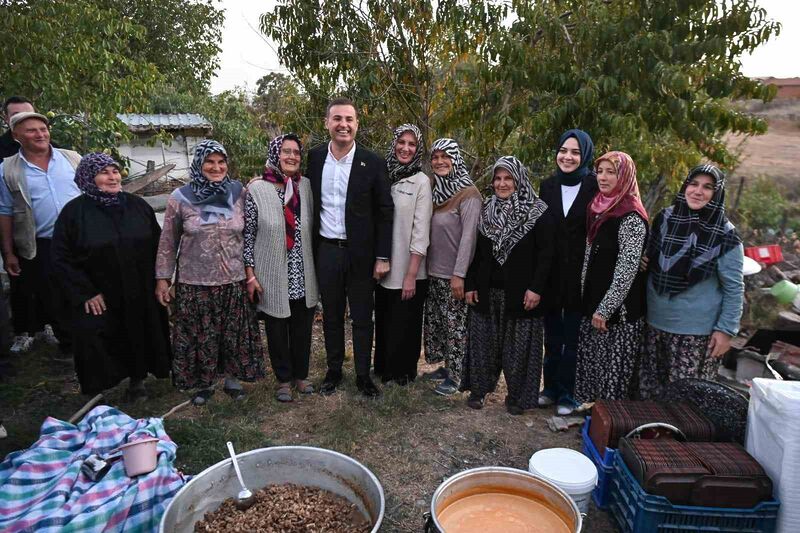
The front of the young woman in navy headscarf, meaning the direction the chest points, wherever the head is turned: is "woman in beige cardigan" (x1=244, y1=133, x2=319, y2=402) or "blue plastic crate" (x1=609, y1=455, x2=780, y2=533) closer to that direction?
the blue plastic crate

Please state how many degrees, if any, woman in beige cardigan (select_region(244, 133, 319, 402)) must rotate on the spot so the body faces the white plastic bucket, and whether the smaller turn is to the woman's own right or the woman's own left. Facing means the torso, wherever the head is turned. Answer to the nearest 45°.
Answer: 0° — they already face it

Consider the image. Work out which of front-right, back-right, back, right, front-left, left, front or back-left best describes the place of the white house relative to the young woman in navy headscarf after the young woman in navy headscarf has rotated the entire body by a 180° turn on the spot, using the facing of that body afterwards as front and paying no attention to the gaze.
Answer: front-left

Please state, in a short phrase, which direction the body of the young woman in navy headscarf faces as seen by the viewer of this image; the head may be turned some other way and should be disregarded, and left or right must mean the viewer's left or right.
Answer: facing the viewer

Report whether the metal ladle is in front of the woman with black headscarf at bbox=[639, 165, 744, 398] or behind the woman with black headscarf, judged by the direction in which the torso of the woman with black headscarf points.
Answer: in front

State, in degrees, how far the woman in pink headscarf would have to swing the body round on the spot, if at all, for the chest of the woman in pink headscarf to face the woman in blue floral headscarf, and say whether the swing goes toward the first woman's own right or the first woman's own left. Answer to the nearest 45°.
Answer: approximately 45° to the first woman's own right

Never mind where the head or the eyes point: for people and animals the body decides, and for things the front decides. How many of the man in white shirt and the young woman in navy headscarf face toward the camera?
2

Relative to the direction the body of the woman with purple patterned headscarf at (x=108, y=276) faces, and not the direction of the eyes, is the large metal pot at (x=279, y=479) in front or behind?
in front

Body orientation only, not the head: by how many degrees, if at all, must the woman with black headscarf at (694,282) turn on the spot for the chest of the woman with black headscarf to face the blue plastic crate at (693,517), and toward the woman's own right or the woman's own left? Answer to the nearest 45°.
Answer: approximately 45° to the woman's own left

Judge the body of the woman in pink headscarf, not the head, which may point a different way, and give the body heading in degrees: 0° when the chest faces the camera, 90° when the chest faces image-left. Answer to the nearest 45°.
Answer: approximately 45°

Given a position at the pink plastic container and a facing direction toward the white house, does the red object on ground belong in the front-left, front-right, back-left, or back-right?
front-right

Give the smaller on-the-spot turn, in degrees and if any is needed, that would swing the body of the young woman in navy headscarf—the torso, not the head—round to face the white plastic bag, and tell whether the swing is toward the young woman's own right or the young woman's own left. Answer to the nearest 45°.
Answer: approximately 45° to the young woman's own left

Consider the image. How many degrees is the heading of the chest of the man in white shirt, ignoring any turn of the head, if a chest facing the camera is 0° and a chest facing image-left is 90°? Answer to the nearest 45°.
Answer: approximately 0°
